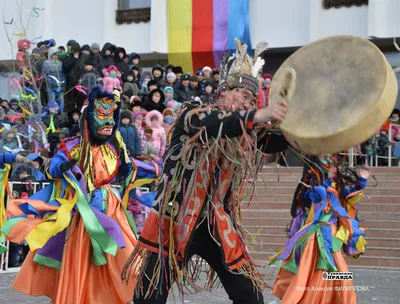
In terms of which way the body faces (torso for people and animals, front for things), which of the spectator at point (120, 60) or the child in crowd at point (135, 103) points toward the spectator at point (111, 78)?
the spectator at point (120, 60)

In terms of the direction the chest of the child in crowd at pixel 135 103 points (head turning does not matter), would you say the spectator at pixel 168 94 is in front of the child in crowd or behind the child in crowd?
behind

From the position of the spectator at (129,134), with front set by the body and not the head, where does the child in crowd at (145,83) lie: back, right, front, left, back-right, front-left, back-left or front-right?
back

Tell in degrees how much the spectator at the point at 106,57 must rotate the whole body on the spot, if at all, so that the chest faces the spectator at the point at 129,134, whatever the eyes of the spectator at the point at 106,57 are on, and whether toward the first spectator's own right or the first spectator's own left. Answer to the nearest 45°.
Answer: approximately 45° to the first spectator's own right

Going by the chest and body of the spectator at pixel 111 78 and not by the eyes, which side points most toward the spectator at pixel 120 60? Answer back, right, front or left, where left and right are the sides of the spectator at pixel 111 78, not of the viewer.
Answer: back

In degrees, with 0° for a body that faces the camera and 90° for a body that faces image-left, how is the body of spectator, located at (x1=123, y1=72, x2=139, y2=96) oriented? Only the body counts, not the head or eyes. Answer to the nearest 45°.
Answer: approximately 0°

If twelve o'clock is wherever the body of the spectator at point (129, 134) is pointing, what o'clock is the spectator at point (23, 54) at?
the spectator at point (23, 54) is roughly at 5 o'clock from the spectator at point (129, 134).
